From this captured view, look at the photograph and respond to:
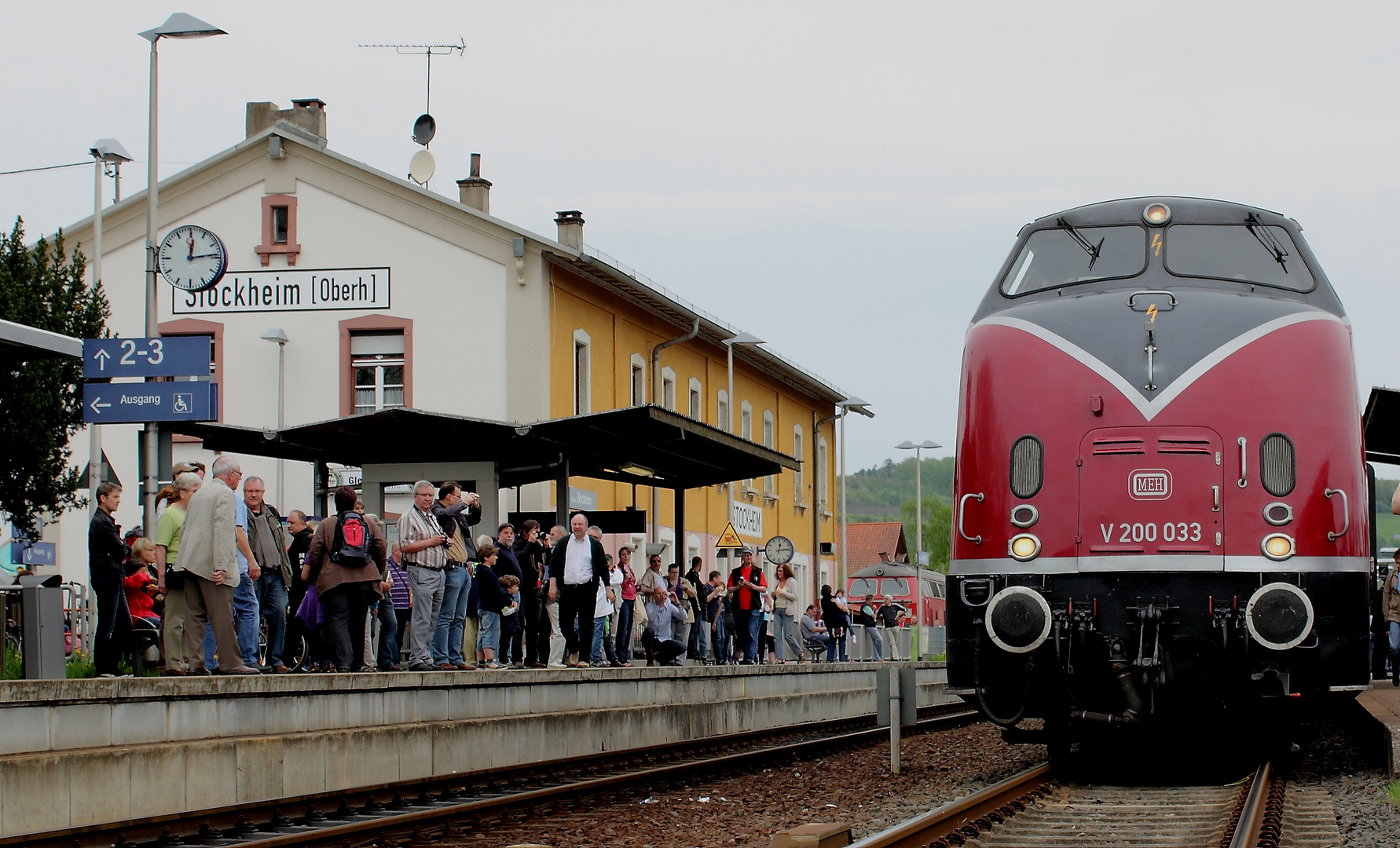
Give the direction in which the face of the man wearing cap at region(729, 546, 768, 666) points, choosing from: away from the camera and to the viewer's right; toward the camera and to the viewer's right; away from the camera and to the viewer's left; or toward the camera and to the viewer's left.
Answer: toward the camera and to the viewer's right

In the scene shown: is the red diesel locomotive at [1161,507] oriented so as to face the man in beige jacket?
no

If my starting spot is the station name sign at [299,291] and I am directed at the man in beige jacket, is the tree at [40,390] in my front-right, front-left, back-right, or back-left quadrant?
front-right

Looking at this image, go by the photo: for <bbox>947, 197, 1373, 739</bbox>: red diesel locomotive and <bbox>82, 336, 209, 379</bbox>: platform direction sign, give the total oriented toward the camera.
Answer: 2

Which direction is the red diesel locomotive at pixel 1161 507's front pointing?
toward the camera

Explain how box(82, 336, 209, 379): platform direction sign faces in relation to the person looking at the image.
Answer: facing the viewer

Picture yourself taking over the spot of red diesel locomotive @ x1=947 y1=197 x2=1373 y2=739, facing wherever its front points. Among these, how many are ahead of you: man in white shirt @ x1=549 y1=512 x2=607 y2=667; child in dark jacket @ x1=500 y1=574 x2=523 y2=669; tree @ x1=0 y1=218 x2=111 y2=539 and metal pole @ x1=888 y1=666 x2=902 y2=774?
0

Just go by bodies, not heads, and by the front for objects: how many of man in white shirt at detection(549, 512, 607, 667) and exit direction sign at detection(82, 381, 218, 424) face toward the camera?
2

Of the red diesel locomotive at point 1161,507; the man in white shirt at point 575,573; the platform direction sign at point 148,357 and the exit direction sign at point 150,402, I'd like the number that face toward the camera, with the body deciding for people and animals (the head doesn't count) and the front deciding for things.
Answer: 4

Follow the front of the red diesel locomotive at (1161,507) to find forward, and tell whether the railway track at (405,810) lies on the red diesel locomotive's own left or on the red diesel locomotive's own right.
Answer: on the red diesel locomotive's own right

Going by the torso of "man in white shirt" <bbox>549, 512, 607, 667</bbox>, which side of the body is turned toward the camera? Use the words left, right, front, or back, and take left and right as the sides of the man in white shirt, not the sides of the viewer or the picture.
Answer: front

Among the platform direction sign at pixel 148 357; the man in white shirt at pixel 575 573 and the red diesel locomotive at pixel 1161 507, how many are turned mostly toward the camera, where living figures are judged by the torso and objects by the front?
3

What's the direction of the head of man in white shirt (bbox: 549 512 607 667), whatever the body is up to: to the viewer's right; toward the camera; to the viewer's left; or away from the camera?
toward the camera

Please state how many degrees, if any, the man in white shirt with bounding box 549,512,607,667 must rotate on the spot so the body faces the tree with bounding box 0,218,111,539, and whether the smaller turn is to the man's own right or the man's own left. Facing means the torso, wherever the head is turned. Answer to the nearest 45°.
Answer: approximately 135° to the man's own right

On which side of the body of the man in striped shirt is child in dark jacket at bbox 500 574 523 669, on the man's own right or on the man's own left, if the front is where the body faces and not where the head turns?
on the man's own left

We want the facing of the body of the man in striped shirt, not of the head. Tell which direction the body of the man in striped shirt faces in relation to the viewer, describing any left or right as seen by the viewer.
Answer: facing the viewer and to the right of the viewer

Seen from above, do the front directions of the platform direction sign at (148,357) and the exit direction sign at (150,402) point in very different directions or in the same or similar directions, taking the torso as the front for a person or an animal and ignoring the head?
same or similar directions
